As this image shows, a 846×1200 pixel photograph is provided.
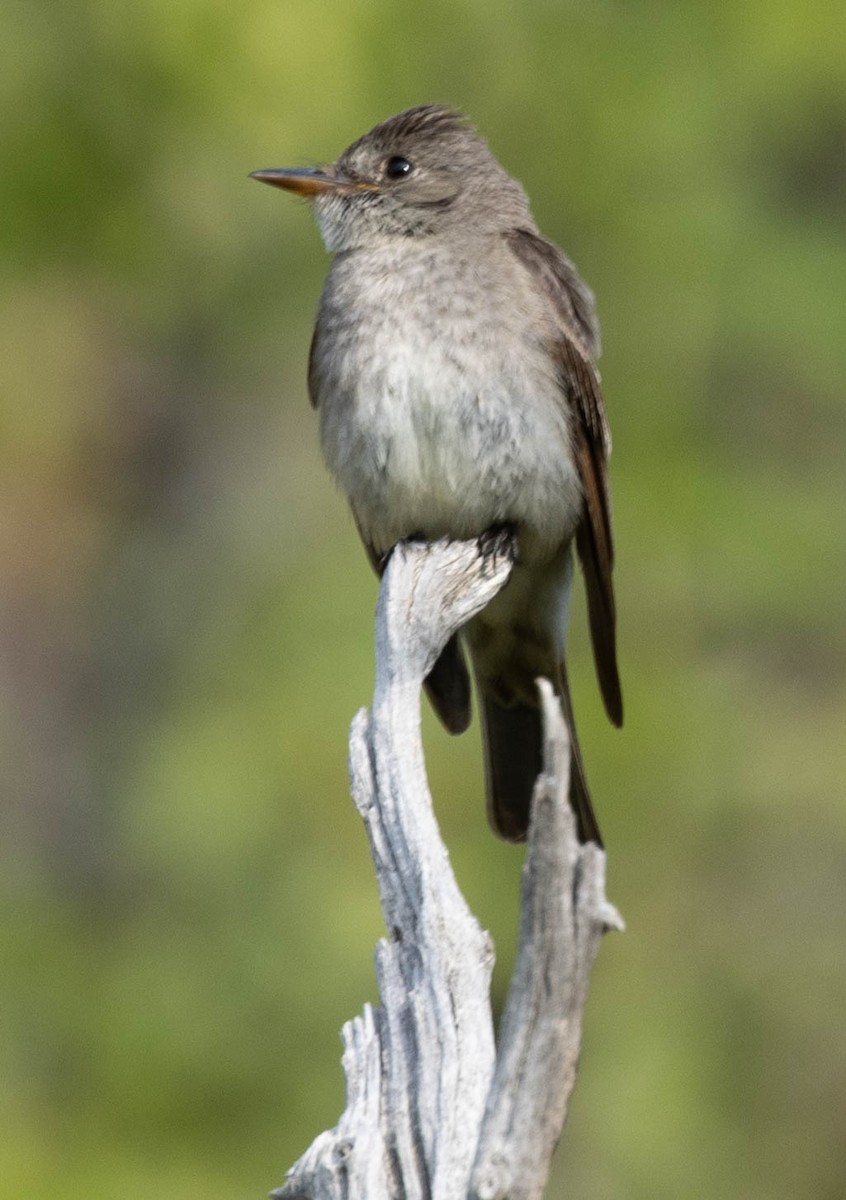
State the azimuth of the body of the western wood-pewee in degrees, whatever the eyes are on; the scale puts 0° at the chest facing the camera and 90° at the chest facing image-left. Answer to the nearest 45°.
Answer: approximately 45°
